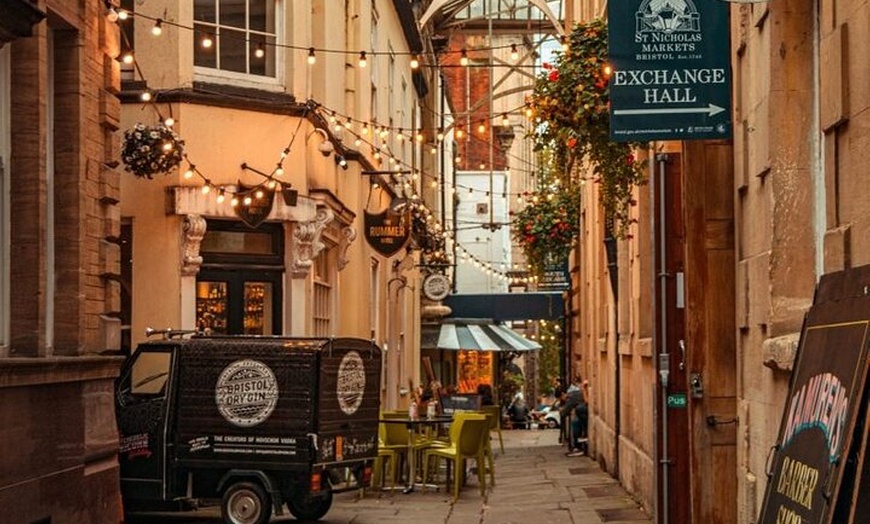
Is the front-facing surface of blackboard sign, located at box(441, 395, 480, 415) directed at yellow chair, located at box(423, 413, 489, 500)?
yes

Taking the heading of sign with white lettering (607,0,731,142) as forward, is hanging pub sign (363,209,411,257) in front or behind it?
behind

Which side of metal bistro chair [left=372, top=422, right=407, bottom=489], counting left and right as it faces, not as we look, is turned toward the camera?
right

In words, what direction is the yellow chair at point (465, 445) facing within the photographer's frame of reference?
facing away from the viewer and to the left of the viewer

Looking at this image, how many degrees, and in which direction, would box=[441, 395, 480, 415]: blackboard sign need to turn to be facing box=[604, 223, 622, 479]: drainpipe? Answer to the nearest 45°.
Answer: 0° — it already faces it

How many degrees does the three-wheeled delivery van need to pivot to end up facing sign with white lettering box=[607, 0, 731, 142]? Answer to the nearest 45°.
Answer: approximately 180°

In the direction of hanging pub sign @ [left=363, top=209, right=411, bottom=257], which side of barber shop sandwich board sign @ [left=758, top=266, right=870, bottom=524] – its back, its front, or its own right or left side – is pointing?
right

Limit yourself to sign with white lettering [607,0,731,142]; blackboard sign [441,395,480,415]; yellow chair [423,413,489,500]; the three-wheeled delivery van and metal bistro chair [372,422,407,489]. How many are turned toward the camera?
2

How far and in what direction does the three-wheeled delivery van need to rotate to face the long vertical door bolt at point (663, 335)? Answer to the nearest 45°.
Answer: approximately 180°
